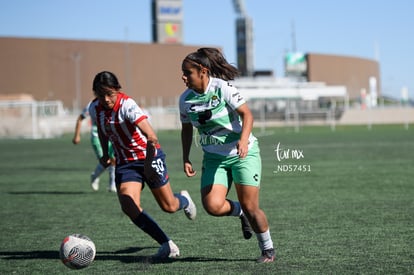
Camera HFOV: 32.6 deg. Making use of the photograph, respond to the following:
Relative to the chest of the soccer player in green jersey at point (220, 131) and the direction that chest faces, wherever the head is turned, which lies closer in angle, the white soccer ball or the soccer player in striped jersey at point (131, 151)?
the white soccer ball

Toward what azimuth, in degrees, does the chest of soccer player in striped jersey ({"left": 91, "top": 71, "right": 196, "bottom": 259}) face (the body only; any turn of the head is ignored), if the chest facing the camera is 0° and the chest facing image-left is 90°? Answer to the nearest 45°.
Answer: approximately 45°

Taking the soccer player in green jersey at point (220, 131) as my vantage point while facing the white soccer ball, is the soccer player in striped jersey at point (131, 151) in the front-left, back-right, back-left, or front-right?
front-right

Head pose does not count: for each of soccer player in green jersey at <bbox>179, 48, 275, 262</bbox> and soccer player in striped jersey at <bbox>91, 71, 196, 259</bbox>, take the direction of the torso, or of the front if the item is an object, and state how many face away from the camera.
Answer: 0

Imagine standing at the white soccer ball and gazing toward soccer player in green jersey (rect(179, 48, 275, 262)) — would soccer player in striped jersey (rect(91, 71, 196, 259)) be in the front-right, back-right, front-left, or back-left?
front-left

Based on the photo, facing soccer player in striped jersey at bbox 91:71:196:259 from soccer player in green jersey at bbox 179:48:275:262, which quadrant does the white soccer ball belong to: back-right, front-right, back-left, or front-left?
front-left

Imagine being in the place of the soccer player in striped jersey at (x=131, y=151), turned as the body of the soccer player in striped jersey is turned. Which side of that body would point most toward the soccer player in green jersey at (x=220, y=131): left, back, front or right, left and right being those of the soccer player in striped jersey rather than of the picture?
left

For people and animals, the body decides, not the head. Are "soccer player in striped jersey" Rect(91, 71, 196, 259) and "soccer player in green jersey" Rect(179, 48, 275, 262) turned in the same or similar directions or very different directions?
same or similar directions

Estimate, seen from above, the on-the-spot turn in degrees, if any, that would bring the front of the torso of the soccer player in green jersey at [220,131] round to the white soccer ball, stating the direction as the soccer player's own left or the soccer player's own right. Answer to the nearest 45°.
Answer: approximately 45° to the soccer player's own right

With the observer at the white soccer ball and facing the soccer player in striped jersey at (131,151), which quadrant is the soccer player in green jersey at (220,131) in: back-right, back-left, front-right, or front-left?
front-right

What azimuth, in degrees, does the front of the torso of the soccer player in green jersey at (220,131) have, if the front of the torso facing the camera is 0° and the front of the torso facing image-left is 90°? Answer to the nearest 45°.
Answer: approximately 45°

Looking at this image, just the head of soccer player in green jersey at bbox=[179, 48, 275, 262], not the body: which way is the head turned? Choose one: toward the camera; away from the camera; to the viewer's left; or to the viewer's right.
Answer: to the viewer's left

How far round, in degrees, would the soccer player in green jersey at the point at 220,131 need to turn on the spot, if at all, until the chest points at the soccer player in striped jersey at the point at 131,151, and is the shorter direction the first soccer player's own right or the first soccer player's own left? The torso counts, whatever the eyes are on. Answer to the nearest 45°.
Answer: approximately 90° to the first soccer player's own right
